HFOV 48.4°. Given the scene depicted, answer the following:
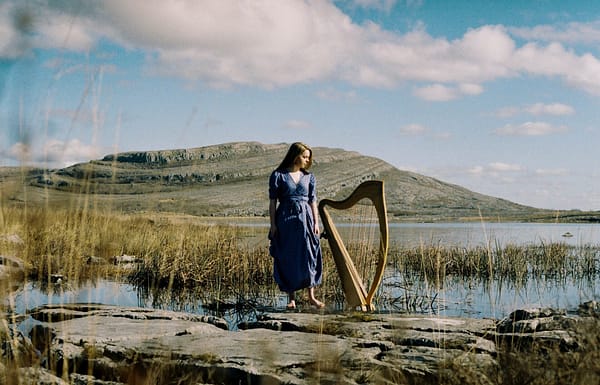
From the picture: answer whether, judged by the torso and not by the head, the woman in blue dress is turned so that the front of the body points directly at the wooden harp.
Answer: no

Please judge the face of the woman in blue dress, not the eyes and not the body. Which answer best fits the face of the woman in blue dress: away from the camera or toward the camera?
toward the camera

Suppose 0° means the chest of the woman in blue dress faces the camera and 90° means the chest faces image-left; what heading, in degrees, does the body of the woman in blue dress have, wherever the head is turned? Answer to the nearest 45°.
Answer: approximately 0°
